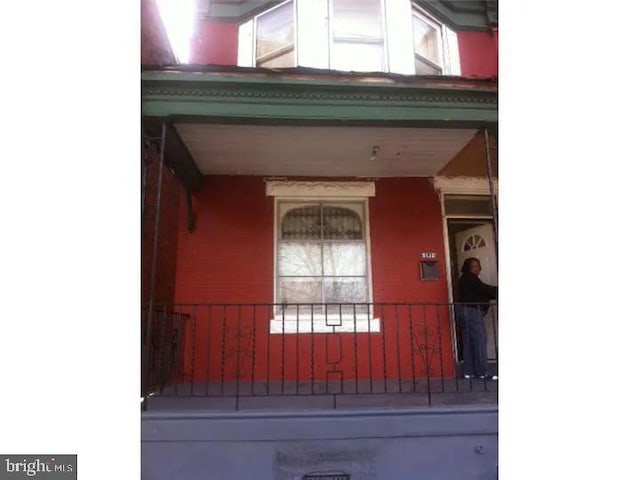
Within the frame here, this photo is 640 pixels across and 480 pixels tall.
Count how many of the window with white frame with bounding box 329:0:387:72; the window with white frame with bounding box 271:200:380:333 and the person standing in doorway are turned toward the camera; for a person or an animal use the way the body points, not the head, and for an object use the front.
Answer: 2

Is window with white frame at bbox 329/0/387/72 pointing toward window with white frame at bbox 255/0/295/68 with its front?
no

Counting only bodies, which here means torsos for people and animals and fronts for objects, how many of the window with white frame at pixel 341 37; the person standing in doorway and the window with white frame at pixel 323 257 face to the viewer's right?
1

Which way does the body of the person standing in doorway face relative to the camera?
to the viewer's right

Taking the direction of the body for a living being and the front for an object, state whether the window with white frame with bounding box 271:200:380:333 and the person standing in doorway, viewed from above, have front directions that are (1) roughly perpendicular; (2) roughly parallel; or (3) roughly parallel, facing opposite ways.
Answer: roughly perpendicular

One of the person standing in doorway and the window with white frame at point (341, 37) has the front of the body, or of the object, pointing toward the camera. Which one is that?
the window with white frame

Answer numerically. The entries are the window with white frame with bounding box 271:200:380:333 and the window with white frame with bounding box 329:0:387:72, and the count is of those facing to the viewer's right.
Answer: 0

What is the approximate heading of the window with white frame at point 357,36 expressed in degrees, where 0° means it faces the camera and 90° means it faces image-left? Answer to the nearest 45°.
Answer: approximately 0°

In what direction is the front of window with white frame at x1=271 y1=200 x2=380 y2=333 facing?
toward the camera

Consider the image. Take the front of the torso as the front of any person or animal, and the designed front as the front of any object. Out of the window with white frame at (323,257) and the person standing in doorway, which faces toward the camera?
the window with white frame

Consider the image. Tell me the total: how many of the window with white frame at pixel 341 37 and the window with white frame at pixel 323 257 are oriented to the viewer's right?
0

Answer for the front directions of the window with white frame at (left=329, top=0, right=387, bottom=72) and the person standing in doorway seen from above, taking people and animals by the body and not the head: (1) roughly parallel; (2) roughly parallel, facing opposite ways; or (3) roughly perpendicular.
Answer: roughly perpendicular

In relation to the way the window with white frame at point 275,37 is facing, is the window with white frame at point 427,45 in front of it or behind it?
behind

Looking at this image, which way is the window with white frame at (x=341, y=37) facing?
toward the camera
